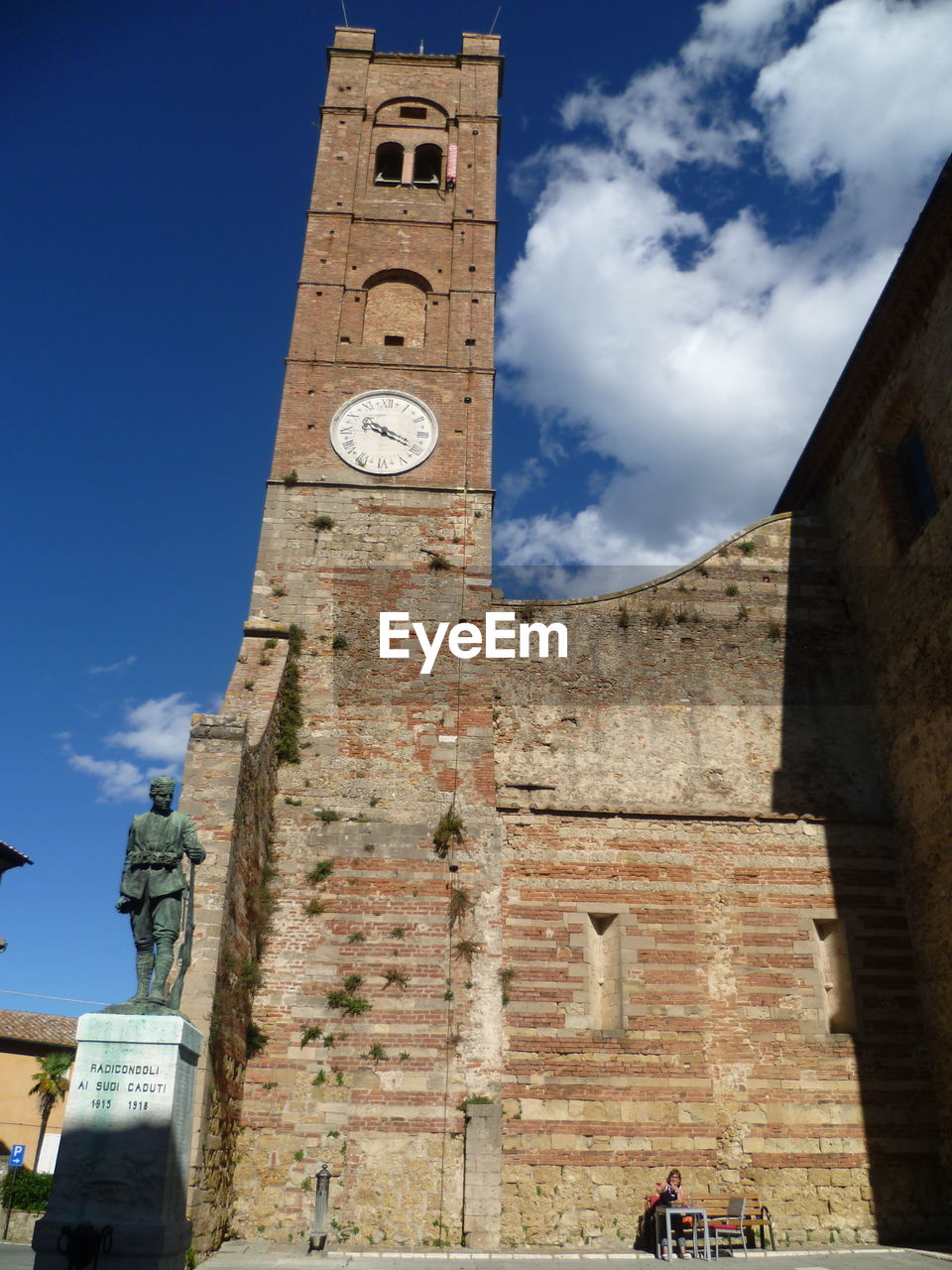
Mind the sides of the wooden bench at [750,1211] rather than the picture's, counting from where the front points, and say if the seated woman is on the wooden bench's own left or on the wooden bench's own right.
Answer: on the wooden bench's own right

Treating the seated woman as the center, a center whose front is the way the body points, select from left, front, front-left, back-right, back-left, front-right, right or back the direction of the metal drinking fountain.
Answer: right

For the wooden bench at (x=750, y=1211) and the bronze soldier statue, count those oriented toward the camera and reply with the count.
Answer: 2

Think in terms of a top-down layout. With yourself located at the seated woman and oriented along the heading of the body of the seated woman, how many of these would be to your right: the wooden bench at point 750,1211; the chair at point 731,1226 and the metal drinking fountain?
1

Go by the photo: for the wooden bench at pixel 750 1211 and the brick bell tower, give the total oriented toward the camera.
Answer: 2

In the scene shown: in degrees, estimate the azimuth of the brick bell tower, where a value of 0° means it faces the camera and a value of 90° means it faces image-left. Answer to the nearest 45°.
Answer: approximately 0°

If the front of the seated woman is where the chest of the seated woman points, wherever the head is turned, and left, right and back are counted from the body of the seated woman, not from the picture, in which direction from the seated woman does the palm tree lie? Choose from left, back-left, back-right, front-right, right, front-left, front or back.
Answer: back-right

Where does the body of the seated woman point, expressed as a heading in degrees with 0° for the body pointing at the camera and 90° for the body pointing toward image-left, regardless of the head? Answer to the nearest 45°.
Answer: approximately 0°

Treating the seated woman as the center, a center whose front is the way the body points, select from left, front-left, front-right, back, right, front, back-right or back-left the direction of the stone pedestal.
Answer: front-right
